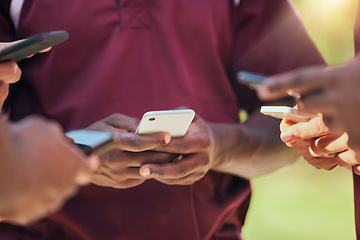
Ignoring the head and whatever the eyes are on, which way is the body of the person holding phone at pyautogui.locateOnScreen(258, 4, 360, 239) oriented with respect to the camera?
to the viewer's left

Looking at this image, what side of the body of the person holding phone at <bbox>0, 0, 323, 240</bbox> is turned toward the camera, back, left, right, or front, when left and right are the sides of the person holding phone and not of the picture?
front

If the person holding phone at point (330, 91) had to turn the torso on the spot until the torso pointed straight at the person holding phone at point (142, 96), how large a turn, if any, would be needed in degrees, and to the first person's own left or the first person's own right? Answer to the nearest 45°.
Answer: approximately 45° to the first person's own right

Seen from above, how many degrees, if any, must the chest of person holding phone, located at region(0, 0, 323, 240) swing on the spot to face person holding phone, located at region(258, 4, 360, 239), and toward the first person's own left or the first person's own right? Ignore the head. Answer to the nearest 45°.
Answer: approximately 45° to the first person's own left

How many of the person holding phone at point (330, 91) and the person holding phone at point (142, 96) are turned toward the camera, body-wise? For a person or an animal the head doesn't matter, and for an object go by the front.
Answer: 1

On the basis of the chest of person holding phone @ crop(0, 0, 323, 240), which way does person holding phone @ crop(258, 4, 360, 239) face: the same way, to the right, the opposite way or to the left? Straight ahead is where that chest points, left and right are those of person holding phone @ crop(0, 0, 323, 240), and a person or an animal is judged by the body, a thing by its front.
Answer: to the right
